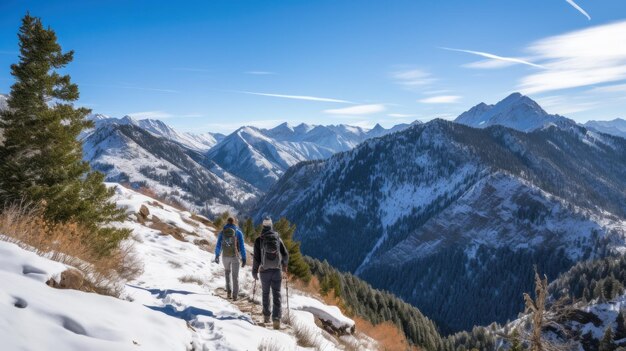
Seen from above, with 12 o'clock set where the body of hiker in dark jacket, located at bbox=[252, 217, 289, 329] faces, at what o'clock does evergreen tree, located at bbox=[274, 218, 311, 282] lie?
The evergreen tree is roughly at 12 o'clock from the hiker in dark jacket.

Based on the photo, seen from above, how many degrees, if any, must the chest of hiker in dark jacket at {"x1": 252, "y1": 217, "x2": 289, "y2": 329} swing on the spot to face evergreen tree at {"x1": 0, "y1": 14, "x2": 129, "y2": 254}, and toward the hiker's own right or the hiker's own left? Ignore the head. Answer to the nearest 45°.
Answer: approximately 90° to the hiker's own left

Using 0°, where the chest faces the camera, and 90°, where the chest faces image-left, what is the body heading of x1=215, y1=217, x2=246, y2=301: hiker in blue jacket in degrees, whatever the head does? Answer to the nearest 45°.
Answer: approximately 180°

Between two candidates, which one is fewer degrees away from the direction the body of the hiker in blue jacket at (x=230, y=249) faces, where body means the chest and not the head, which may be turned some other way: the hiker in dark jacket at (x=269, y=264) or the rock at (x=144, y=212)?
the rock

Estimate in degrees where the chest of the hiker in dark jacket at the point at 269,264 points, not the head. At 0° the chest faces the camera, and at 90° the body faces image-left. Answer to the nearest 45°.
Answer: approximately 180°

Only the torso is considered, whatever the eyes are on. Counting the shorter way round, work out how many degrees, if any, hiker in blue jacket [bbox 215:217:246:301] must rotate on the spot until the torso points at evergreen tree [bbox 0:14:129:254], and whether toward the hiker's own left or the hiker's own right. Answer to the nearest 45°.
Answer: approximately 90° to the hiker's own left

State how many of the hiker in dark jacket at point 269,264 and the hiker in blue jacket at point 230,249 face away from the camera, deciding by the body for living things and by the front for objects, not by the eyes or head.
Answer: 2
